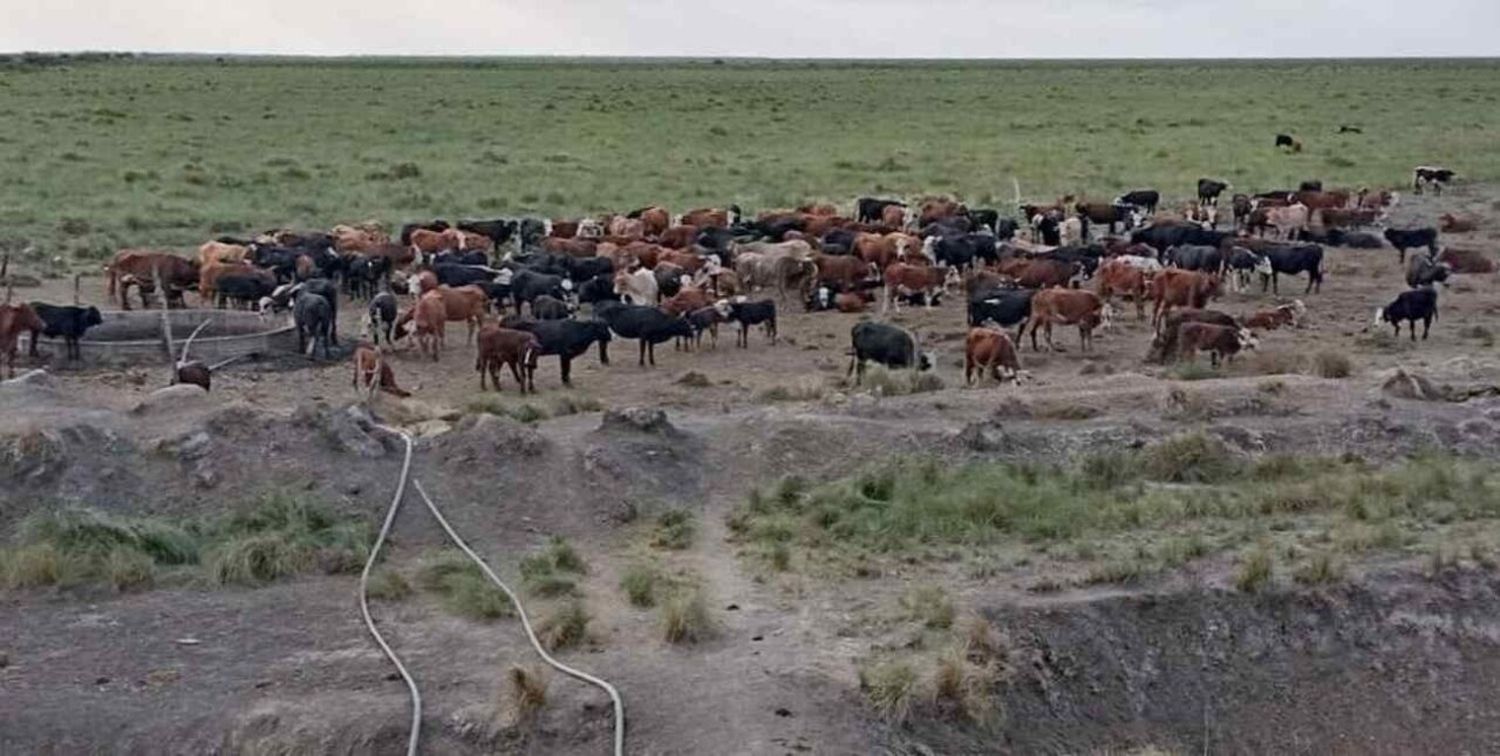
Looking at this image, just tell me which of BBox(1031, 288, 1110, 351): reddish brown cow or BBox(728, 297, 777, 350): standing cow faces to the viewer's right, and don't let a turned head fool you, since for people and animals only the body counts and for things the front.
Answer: the reddish brown cow

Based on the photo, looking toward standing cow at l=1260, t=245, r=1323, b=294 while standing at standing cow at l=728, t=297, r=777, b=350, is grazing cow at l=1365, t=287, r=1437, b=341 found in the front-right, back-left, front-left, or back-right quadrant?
front-right

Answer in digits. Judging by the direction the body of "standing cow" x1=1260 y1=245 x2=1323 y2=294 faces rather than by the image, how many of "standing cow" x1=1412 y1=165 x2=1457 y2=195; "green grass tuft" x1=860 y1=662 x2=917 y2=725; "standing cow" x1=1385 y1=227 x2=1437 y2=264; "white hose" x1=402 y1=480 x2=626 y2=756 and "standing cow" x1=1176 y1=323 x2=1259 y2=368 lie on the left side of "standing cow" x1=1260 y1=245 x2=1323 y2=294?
3

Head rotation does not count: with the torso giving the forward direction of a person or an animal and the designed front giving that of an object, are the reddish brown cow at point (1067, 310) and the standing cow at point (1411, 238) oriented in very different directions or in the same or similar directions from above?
very different directions

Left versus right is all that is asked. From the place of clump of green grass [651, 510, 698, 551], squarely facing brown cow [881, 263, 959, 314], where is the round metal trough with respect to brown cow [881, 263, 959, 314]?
left

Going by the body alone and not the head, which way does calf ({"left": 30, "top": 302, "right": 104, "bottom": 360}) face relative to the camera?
to the viewer's right

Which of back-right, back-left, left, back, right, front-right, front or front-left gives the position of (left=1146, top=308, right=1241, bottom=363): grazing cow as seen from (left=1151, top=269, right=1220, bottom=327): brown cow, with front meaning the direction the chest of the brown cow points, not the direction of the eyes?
right

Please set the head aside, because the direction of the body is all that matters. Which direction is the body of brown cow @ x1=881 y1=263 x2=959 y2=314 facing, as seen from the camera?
to the viewer's right

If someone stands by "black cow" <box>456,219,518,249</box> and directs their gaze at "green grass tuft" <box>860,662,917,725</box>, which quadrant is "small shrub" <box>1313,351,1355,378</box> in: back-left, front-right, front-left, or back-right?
front-left

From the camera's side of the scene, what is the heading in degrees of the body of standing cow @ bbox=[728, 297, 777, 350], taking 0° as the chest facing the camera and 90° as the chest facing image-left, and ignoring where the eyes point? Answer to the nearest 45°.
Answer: approximately 90°
